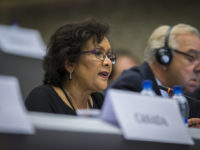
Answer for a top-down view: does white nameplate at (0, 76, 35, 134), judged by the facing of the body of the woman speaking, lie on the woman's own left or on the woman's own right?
on the woman's own right

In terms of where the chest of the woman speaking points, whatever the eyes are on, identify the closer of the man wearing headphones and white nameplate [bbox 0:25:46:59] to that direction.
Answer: the man wearing headphones

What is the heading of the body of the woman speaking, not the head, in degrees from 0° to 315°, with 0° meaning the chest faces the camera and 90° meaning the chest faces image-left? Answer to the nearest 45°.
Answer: approximately 315°

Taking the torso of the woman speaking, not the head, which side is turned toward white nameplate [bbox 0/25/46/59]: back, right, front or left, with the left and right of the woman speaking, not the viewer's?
back

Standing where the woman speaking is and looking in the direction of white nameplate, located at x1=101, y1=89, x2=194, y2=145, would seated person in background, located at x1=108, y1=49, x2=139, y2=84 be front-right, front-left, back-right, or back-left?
back-left

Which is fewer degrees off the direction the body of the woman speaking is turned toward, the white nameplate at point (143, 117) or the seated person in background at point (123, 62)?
the white nameplate

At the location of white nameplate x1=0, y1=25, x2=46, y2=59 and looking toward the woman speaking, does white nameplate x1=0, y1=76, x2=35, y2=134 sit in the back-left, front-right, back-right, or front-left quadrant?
front-right

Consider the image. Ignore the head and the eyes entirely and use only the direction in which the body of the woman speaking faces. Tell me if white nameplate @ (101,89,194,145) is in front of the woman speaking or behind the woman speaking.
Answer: in front
